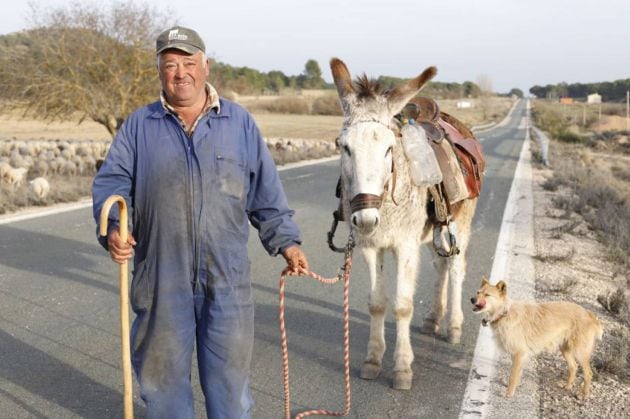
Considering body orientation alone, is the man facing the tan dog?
no

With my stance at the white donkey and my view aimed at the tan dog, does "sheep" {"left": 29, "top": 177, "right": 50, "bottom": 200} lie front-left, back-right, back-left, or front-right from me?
back-left

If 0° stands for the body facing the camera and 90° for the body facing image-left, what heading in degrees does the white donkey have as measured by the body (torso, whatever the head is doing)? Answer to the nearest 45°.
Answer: approximately 45°

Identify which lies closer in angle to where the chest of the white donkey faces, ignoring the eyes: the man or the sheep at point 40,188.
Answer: the man

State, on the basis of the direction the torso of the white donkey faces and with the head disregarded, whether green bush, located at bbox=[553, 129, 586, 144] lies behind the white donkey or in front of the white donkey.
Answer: behind

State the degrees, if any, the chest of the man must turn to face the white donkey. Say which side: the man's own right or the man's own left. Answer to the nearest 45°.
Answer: approximately 135° to the man's own left

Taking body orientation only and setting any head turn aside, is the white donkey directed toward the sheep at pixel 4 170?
no

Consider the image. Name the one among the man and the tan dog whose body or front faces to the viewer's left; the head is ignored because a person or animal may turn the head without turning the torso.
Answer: the tan dog

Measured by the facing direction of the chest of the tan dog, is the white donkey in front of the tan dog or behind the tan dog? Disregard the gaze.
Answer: in front

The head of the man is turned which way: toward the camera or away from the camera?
toward the camera

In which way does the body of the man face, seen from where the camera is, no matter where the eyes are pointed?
toward the camera

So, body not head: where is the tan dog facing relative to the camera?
to the viewer's left

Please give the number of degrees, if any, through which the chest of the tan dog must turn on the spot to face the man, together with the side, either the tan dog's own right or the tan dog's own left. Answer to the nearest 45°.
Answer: approximately 45° to the tan dog's own left

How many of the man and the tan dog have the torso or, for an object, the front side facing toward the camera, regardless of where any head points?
1

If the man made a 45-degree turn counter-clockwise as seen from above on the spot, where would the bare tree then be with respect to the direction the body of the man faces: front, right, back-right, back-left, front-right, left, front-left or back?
back-left

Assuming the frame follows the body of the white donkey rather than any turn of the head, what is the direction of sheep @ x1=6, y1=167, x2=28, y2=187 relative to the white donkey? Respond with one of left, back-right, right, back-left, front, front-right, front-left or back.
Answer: right
